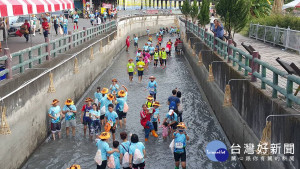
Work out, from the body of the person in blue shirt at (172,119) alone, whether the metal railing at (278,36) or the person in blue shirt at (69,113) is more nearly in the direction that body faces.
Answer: the person in blue shirt

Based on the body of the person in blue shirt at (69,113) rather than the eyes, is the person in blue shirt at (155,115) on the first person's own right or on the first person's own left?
on the first person's own left

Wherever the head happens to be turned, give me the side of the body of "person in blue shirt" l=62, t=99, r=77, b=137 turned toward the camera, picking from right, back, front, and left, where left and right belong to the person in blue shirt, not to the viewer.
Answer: front

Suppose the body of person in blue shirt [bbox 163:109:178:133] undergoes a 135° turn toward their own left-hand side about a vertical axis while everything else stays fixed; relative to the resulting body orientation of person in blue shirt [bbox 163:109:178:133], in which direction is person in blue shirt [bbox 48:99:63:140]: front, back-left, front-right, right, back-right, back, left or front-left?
back

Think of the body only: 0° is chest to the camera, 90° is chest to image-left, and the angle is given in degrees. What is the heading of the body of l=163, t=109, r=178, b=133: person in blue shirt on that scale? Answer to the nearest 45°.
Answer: approximately 45°

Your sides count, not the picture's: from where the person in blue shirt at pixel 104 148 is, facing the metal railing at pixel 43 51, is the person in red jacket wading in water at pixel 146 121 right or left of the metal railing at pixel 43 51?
right

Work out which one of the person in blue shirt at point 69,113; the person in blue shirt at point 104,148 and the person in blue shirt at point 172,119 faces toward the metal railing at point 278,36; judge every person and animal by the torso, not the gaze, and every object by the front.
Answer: the person in blue shirt at point 104,148

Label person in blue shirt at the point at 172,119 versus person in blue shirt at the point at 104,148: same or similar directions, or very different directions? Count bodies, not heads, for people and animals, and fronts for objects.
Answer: very different directions

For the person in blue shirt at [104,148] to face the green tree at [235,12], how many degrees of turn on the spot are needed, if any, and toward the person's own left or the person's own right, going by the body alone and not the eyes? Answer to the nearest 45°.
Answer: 0° — they already face it

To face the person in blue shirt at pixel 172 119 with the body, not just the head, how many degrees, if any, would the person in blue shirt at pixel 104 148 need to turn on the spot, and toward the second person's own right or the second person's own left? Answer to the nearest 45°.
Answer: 0° — they already face them
